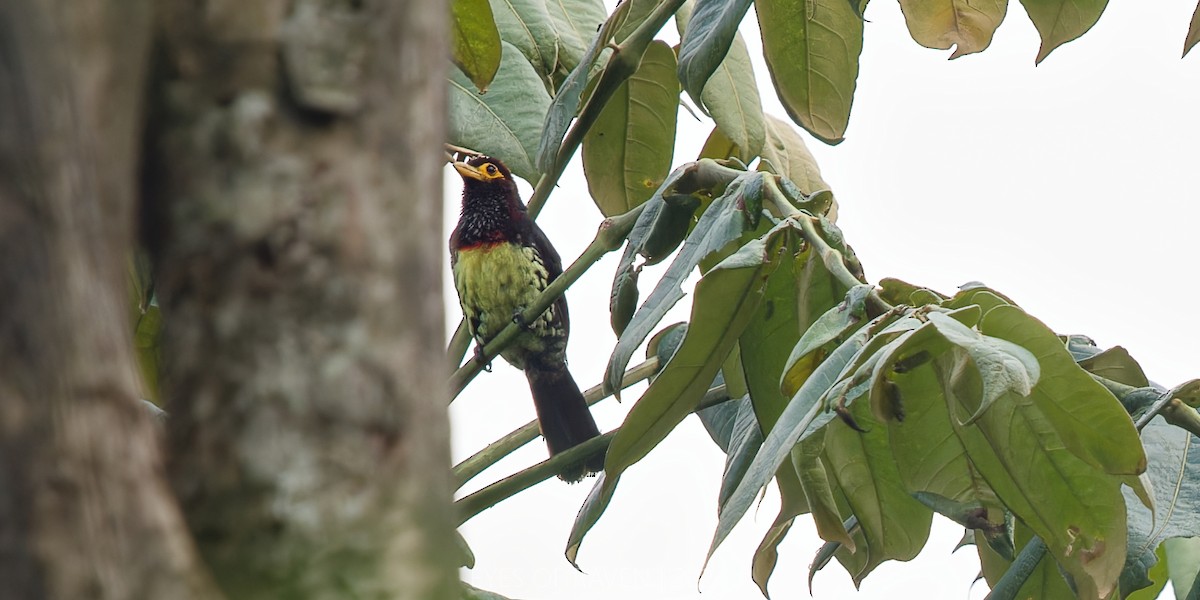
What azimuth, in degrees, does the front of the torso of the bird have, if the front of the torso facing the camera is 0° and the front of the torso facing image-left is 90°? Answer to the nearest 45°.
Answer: approximately 45°

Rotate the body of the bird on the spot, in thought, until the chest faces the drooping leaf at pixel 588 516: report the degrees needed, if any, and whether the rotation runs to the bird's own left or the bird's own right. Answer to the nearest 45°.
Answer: approximately 45° to the bird's own left

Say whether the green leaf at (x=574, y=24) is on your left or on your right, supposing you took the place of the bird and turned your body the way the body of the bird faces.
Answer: on your left

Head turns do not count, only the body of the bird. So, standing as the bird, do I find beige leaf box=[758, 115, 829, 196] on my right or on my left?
on my left

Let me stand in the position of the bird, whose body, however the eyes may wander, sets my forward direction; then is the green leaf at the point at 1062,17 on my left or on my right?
on my left

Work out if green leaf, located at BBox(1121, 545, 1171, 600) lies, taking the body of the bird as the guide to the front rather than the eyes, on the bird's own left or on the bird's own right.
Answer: on the bird's own left
